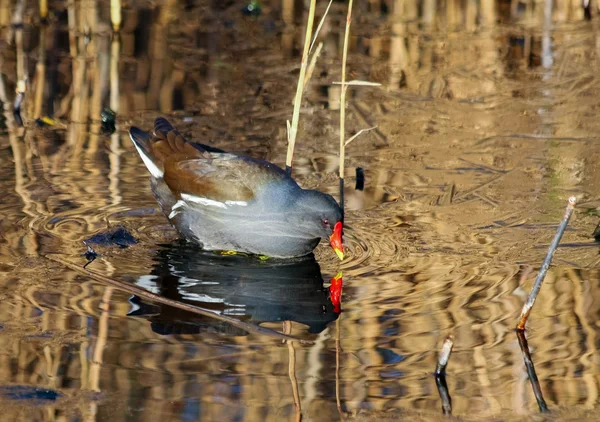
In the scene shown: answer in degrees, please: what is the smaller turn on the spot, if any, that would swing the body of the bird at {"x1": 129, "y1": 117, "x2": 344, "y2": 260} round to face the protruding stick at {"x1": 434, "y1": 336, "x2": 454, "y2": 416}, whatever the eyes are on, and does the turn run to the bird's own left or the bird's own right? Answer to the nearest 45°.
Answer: approximately 45° to the bird's own right

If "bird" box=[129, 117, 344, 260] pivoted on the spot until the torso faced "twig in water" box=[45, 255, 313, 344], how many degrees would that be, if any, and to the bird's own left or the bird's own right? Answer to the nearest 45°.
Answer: approximately 90° to the bird's own right

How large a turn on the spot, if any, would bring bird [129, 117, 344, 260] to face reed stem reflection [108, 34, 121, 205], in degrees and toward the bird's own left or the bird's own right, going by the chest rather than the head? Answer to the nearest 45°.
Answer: approximately 135° to the bird's own left

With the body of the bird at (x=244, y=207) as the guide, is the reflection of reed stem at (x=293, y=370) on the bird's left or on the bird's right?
on the bird's right

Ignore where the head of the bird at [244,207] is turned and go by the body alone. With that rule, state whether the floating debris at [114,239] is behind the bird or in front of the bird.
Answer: behind

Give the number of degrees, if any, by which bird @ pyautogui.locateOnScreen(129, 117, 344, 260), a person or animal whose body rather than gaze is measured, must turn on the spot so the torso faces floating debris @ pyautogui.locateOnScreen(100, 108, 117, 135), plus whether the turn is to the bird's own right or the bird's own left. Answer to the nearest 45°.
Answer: approximately 135° to the bird's own left

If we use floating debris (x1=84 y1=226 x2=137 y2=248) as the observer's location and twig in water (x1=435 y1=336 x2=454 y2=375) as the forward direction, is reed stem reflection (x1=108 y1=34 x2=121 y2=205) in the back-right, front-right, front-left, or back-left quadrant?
back-left

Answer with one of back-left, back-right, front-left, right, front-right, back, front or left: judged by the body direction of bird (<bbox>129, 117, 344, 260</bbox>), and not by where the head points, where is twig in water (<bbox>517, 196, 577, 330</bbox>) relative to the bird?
front-right

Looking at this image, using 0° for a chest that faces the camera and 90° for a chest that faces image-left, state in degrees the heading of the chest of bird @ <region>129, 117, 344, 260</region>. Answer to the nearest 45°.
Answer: approximately 270°

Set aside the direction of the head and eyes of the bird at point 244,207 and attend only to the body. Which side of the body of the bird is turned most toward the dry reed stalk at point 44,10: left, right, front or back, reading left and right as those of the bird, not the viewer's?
left
